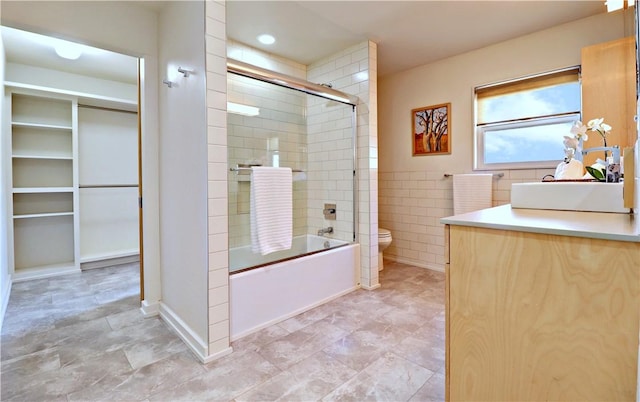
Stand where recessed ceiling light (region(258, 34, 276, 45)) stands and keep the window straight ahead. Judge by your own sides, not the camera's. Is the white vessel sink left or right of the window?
right

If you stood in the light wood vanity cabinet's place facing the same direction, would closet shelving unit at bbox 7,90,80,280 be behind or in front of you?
in front

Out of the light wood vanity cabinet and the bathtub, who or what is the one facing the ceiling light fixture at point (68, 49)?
the light wood vanity cabinet

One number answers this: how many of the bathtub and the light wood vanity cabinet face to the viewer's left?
1

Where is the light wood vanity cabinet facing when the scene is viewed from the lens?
facing to the left of the viewer

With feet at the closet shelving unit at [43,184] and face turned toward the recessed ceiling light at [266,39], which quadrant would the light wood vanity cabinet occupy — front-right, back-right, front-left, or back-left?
front-right

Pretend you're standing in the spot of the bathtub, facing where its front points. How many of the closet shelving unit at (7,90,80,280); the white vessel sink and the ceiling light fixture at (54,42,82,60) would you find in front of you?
1

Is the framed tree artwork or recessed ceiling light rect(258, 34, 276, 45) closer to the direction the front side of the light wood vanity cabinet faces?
the recessed ceiling light

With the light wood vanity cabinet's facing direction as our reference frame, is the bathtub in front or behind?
in front

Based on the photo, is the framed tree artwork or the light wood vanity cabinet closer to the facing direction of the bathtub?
the light wood vanity cabinet

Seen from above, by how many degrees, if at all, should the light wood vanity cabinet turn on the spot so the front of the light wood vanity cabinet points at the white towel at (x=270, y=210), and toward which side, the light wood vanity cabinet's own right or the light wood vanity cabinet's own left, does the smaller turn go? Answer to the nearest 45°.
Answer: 0° — it already faces it

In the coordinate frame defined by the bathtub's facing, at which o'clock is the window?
The window is roughly at 10 o'clock from the bathtub.

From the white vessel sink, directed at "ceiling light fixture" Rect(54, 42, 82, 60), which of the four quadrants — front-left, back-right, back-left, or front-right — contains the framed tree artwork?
front-right
